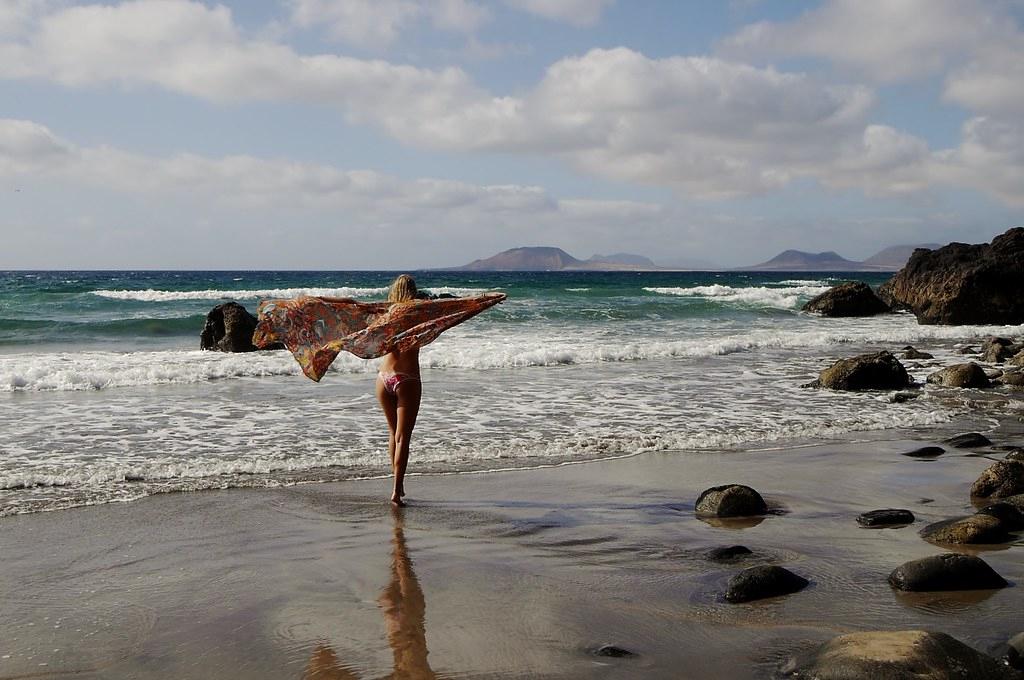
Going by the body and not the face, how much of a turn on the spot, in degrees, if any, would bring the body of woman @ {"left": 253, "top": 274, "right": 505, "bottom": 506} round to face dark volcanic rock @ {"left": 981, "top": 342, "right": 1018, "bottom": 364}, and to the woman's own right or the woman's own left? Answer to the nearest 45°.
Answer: approximately 45° to the woman's own right

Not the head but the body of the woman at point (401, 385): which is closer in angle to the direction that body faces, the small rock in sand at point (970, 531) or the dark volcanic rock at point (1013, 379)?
the dark volcanic rock

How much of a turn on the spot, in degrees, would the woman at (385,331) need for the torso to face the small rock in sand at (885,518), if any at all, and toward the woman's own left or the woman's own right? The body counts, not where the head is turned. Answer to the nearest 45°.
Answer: approximately 135° to the woman's own right

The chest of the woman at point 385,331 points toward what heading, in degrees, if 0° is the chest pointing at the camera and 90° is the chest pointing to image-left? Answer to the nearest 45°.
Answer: approximately 180°

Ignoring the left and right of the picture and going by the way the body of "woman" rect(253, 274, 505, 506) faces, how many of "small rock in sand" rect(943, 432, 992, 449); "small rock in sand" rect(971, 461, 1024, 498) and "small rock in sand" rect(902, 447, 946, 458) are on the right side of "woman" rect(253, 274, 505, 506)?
3

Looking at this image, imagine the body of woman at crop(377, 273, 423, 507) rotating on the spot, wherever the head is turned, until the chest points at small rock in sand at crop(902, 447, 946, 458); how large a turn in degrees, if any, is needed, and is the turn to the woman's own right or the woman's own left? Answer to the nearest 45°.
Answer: approximately 90° to the woman's own right

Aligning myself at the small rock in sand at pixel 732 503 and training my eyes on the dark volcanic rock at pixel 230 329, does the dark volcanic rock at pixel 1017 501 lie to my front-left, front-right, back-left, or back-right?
back-right

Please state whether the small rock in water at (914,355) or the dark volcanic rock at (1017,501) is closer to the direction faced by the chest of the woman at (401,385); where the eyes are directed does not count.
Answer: the small rock in water

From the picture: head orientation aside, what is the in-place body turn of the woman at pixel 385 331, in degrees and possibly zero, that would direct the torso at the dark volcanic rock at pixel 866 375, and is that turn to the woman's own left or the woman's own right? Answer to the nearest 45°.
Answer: approximately 45° to the woman's own right

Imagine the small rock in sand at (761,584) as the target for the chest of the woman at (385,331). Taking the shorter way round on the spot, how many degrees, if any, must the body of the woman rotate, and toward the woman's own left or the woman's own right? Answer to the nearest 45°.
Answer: approximately 135° to the woman's own right

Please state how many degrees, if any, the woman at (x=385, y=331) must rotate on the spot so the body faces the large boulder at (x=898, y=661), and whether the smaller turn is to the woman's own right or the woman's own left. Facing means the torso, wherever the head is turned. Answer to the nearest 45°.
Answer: approximately 135° to the woman's own right
